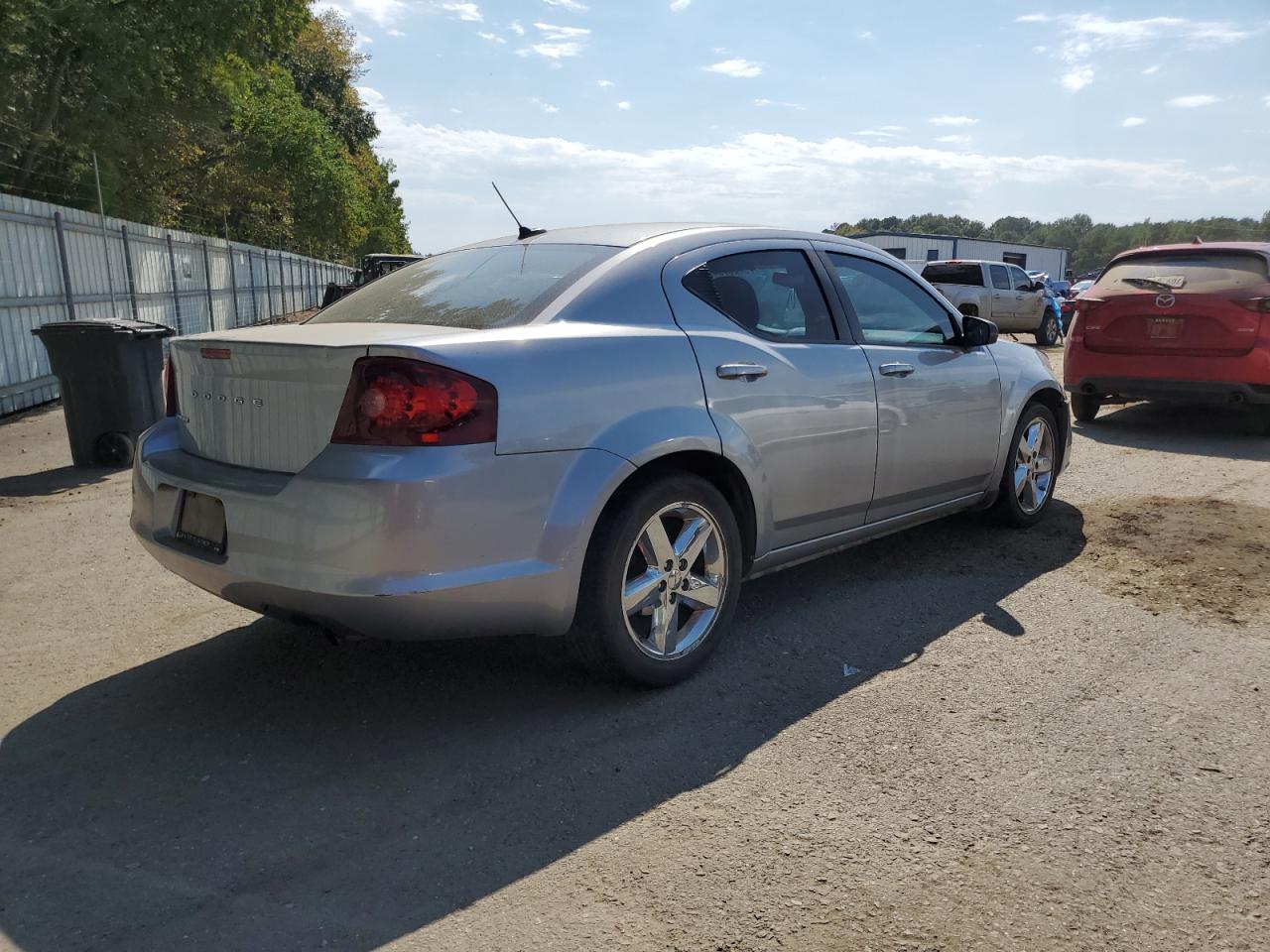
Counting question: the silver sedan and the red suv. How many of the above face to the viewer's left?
0

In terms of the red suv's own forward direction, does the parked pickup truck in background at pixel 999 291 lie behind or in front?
in front

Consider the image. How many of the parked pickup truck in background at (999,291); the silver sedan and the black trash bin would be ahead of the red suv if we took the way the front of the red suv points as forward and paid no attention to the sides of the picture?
1

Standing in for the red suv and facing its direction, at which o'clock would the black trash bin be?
The black trash bin is roughly at 8 o'clock from the red suv.

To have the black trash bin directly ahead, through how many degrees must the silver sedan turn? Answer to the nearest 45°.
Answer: approximately 90° to its left

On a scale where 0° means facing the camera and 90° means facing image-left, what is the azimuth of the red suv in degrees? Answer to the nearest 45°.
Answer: approximately 180°

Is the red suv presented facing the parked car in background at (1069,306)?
yes

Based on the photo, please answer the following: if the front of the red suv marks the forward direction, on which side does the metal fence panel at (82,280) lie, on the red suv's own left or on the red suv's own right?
on the red suv's own left

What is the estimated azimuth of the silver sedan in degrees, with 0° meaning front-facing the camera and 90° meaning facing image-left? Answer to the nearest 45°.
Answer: approximately 225°

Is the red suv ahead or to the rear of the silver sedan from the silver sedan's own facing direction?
ahead

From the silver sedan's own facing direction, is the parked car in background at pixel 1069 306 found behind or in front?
in front

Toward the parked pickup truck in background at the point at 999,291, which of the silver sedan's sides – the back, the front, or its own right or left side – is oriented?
front
